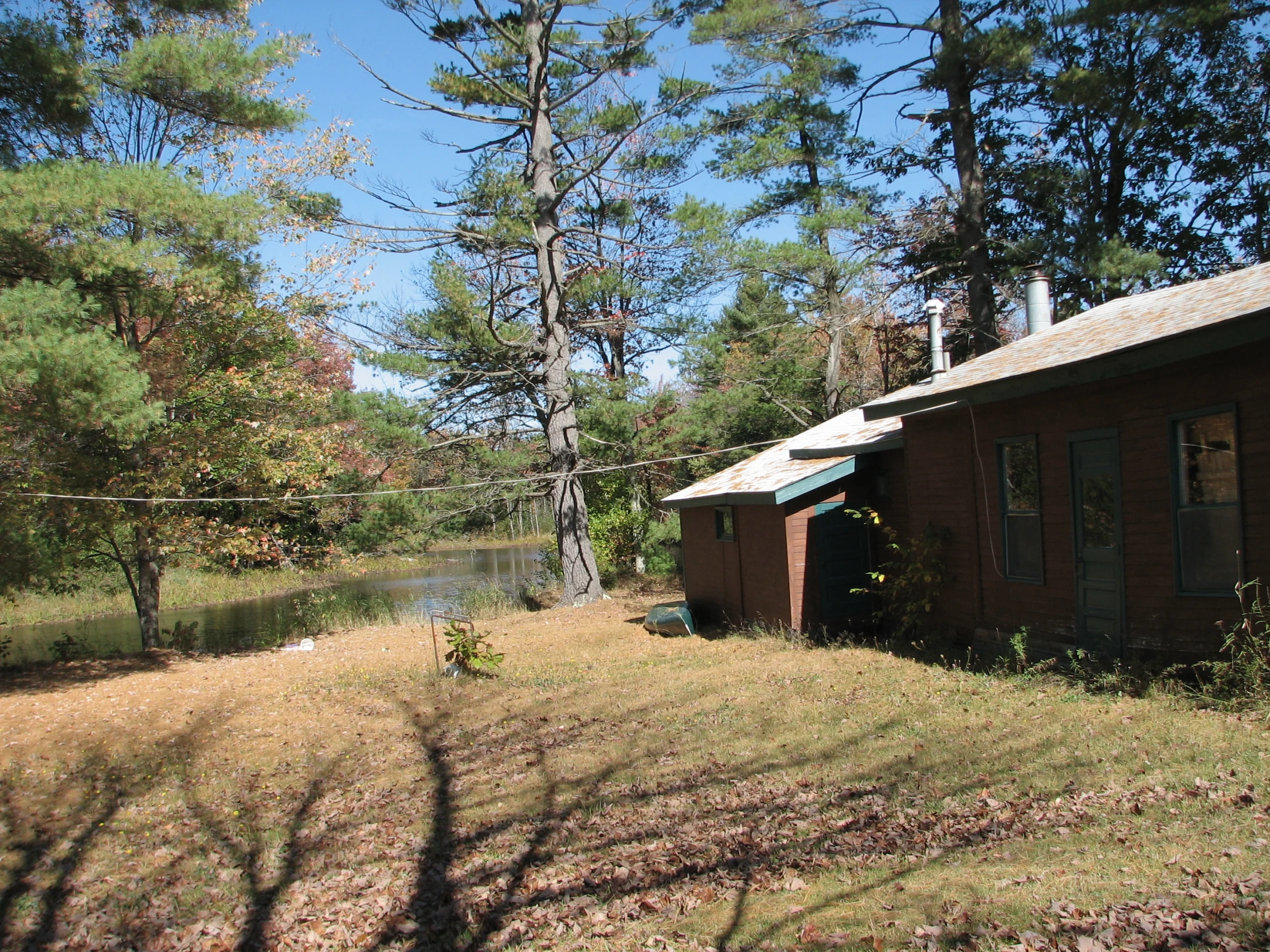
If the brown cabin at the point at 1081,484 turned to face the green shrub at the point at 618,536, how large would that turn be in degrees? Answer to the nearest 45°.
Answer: approximately 90° to its right

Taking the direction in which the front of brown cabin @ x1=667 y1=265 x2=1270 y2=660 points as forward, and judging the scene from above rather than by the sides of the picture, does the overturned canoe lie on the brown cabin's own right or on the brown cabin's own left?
on the brown cabin's own right

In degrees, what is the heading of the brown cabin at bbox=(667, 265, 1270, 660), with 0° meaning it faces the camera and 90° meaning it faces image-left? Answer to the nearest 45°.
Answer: approximately 45°

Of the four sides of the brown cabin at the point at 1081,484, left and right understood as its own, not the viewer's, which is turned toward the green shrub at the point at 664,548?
right

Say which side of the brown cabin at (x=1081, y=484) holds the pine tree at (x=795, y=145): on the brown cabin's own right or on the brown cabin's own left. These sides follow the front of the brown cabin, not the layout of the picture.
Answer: on the brown cabin's own right
